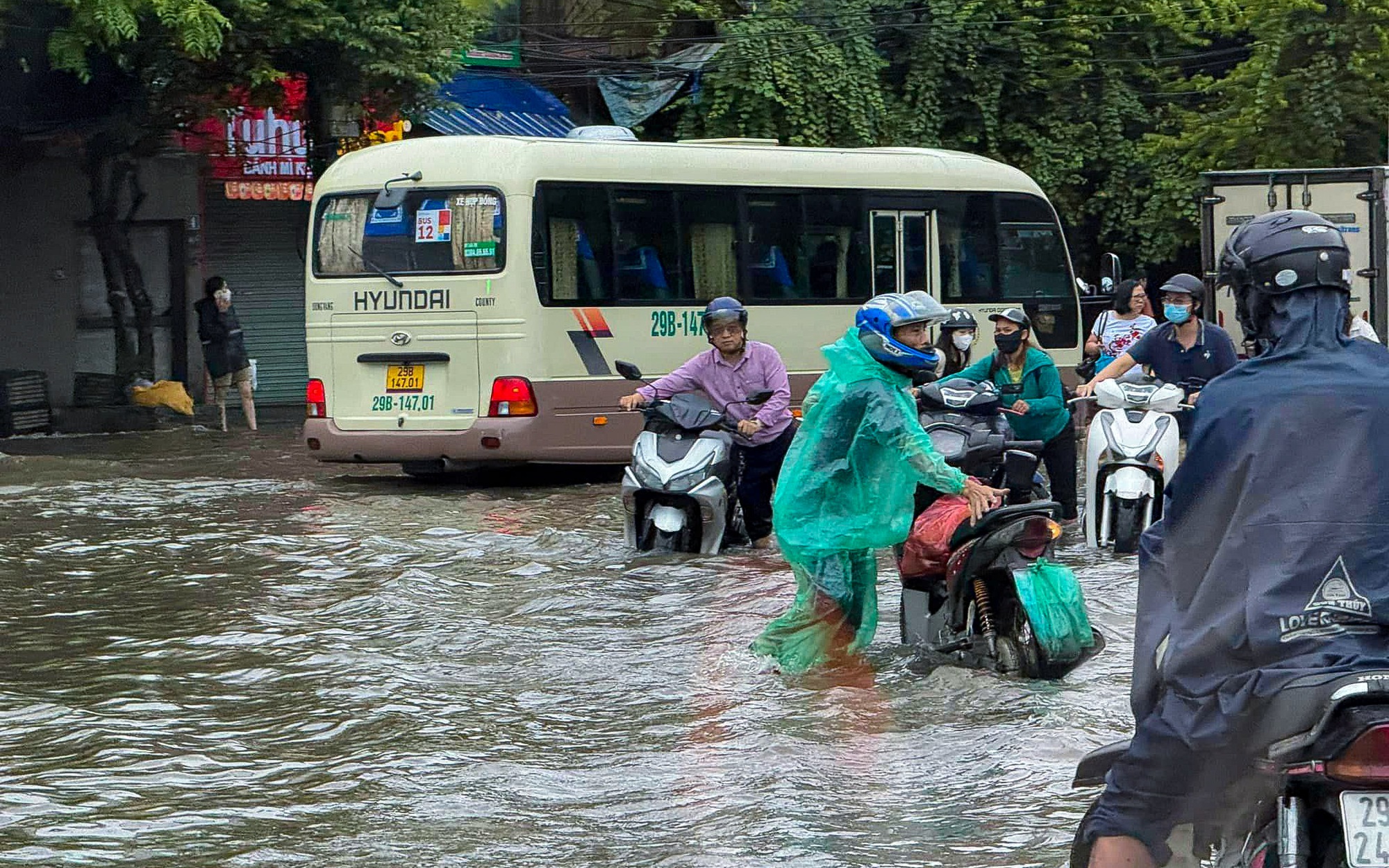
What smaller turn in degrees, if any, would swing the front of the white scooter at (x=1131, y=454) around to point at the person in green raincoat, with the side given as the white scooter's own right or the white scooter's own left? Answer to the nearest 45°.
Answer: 0° — it already faces them

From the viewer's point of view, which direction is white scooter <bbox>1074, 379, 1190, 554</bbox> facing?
toward the camera

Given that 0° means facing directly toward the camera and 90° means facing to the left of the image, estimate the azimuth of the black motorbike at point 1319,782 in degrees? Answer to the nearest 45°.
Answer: approximately 135°

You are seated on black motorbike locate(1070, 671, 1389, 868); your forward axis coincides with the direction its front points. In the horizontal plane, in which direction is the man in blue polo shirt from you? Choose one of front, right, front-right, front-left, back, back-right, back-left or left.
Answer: front-right

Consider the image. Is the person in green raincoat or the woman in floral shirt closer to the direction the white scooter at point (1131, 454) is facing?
the person in green raincoat

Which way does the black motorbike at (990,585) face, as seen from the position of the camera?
facing away from the viewer and to the left of the viewer

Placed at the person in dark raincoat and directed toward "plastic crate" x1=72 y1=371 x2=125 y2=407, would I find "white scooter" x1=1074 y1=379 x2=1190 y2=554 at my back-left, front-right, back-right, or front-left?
front-right

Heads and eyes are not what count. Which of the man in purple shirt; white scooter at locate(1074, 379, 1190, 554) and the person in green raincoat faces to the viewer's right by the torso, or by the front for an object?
the person in green raincoat

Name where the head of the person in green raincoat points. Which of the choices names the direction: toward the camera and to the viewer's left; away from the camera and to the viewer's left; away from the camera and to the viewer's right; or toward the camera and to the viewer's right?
toward the camera and to the viewer's right

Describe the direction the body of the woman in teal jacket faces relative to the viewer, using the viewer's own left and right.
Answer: facing the viewer and to the left of the viewer

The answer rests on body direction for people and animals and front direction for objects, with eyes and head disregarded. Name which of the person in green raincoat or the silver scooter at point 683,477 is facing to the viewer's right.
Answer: the person in green raincoat

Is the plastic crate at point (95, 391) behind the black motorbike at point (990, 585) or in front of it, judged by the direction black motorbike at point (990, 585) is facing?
in front

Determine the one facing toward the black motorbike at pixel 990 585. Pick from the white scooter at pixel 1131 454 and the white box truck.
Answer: the white scooter

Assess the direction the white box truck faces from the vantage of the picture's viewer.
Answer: facing away from the viewer

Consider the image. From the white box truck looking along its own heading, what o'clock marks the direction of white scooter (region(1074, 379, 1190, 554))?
The white scooter is roughly at 6 o'clock from the white box truck.

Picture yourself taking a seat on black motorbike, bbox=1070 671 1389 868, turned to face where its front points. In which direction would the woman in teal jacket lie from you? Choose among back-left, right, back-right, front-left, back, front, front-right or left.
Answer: front-right

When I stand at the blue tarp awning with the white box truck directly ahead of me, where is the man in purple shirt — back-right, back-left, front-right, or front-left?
front-right

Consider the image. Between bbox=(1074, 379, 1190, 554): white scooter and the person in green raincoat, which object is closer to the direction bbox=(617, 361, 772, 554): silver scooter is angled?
the person in green raincoat
